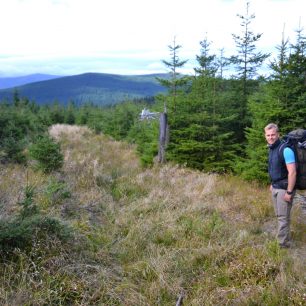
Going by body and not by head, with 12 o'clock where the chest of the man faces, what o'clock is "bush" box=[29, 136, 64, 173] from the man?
The bush is roughly at 2 o'clock from the man.

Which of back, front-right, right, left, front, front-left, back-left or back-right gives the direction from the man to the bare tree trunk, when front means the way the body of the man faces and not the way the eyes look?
right

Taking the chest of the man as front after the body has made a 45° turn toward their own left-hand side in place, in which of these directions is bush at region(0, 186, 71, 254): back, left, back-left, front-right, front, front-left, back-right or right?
front-right

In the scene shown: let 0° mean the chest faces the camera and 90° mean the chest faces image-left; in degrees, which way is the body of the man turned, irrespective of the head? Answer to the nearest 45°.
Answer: approximately 45°
